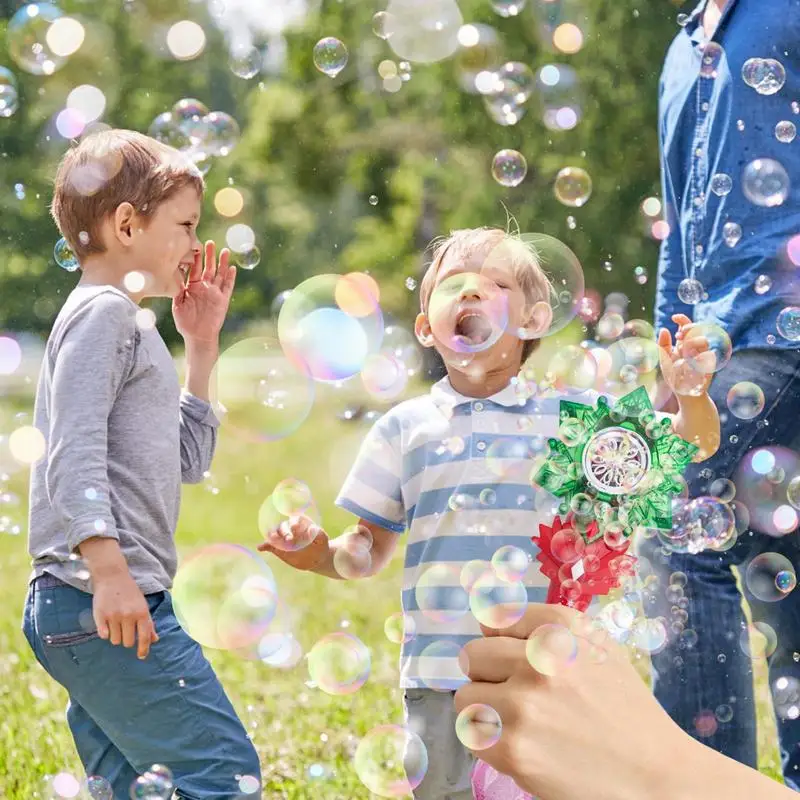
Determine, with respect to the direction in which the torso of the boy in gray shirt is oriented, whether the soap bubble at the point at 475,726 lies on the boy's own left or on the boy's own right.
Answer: on the boy's own right

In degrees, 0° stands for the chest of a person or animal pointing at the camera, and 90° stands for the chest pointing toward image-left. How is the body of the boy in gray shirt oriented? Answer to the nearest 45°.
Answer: approximately 270°

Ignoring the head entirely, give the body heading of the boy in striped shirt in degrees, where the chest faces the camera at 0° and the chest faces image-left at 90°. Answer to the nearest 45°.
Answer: approximately 0°

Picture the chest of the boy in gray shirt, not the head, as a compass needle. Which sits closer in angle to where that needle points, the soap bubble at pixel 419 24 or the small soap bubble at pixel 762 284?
the small soap bubble

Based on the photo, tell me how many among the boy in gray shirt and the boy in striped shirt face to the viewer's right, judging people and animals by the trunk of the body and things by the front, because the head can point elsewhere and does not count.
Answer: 1

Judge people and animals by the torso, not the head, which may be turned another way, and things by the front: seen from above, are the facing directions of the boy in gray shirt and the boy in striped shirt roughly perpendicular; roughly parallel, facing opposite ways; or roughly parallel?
roughly perpendicular

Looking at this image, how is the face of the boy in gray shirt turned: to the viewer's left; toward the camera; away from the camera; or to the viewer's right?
to the viewer's right
